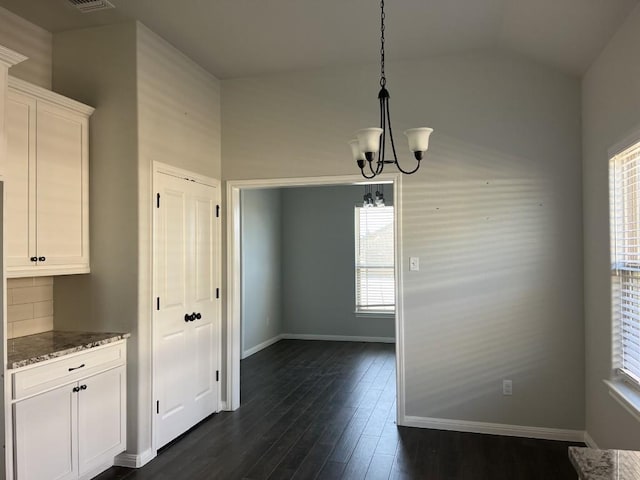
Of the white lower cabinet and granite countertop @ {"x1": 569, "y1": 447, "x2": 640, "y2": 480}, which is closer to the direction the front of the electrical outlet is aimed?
the granite countertop

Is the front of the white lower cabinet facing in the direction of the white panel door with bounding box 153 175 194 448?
no

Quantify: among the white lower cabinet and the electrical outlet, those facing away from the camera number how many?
0

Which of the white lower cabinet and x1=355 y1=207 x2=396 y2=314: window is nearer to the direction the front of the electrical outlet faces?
the white lower cabinet

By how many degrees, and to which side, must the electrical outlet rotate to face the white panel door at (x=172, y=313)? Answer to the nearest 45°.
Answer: approximately 45° to its right

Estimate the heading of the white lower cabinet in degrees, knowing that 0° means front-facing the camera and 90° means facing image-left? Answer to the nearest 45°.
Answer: approximately 315°

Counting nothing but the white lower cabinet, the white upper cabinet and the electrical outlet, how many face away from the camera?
0

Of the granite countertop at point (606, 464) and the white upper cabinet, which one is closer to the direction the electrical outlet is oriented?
the granite countertop

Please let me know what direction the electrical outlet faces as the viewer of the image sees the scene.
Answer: facing the viewer

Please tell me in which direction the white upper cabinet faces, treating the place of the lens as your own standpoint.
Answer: facing the viewer and to the right of the viewer

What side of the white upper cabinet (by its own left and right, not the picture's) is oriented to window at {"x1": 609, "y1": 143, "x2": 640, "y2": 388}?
front

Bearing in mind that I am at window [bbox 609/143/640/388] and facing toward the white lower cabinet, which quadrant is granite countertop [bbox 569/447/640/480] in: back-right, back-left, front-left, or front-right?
front-left

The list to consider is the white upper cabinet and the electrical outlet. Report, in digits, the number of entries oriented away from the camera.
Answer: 0

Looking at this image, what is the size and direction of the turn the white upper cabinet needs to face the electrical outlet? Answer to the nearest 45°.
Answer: approximately 45° to its left

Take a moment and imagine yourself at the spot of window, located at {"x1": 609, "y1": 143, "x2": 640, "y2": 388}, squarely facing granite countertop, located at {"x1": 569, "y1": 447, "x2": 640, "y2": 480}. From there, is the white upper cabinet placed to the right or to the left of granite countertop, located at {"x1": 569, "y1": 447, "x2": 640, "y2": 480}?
right

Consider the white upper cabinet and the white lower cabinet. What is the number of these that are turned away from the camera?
0

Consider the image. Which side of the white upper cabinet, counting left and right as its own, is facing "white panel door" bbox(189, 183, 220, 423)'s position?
left

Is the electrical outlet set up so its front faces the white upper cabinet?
no

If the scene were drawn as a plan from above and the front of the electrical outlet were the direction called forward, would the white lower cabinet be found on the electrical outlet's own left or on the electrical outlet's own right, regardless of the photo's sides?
on the electrical outlet's own right

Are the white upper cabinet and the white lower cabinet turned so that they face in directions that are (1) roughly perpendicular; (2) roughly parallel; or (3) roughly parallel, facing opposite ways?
roughly parallel

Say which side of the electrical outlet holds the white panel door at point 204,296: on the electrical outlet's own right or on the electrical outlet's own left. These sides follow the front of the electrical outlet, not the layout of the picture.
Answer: on the electrical outlet's own right
